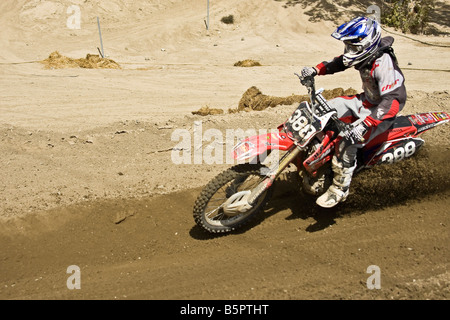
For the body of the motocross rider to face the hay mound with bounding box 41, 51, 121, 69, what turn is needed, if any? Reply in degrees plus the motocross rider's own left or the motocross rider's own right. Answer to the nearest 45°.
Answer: approximately 90° to the motocross rider's own right

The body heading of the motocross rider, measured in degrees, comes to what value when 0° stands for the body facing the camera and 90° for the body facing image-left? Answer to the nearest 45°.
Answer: approximately 45°

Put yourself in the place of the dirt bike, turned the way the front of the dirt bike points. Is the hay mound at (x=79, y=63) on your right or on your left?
on your right

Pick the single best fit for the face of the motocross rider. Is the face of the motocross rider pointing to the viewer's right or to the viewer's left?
to the viewer's left
